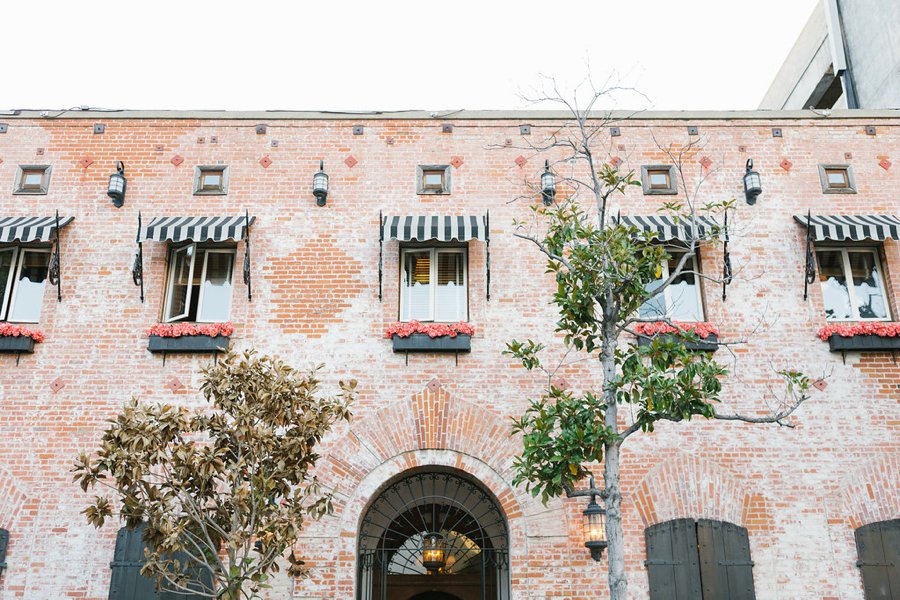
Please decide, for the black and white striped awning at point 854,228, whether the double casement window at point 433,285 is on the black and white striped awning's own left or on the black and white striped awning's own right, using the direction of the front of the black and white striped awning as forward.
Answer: on the black and white striped awning's own right

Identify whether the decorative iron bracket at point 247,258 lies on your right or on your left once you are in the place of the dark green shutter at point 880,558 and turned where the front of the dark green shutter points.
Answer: on your right

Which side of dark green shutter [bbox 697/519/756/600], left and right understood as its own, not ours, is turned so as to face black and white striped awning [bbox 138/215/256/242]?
right

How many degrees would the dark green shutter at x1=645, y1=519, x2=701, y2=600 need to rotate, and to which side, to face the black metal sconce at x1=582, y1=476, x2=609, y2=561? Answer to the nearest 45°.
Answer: approximately 45° to its right

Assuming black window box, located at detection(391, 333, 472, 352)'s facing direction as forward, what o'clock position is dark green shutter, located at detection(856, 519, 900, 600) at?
The dark green shutter is roughly at 9 o'clock from the black window box.
